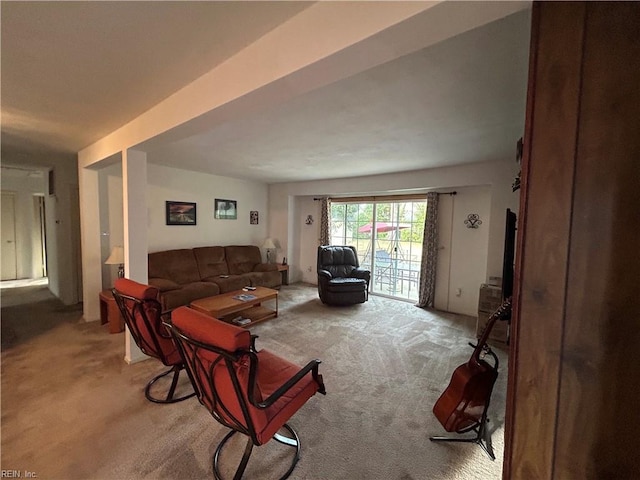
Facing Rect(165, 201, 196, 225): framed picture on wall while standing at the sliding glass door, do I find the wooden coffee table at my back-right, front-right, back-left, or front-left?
front-left

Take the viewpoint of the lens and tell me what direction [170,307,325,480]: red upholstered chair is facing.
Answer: facing away from the viewer and to the right of the viewer

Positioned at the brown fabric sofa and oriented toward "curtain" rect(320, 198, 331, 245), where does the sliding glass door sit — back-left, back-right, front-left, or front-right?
front-right

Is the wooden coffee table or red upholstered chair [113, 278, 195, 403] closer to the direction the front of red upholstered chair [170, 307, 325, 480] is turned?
the wooden coffee table

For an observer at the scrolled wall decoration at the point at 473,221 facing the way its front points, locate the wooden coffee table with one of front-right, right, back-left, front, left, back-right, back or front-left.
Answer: front-right

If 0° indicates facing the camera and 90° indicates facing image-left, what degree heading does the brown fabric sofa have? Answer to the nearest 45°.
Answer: approximately 315°

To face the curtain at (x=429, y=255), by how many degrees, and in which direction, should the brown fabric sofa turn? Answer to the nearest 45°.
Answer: approximately 45° to its left

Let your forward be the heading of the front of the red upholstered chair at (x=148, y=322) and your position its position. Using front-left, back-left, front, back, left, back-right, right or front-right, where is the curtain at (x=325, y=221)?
front

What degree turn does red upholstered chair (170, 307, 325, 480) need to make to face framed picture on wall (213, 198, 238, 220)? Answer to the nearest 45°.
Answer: approximately 45° to its left

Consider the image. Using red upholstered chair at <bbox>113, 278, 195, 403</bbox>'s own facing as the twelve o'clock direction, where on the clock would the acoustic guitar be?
The acoustic guitar is roughly at 3 o'clock from the red upholstered chair.
